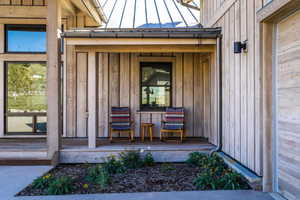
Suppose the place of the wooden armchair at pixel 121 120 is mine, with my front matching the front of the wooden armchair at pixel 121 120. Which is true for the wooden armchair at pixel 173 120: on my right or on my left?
on my left

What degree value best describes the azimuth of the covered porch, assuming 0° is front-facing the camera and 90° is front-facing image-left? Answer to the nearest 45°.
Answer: approximately 0°

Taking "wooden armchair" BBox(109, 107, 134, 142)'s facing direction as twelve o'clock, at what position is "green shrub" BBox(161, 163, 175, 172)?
The green shrub is roughly at 11 o'clock from the wooden armchair.

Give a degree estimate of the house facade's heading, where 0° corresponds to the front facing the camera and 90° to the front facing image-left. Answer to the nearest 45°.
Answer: approximately 0°

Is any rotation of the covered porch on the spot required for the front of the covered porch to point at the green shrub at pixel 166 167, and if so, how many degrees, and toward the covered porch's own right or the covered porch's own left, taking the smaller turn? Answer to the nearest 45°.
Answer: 0° — it already faces it
